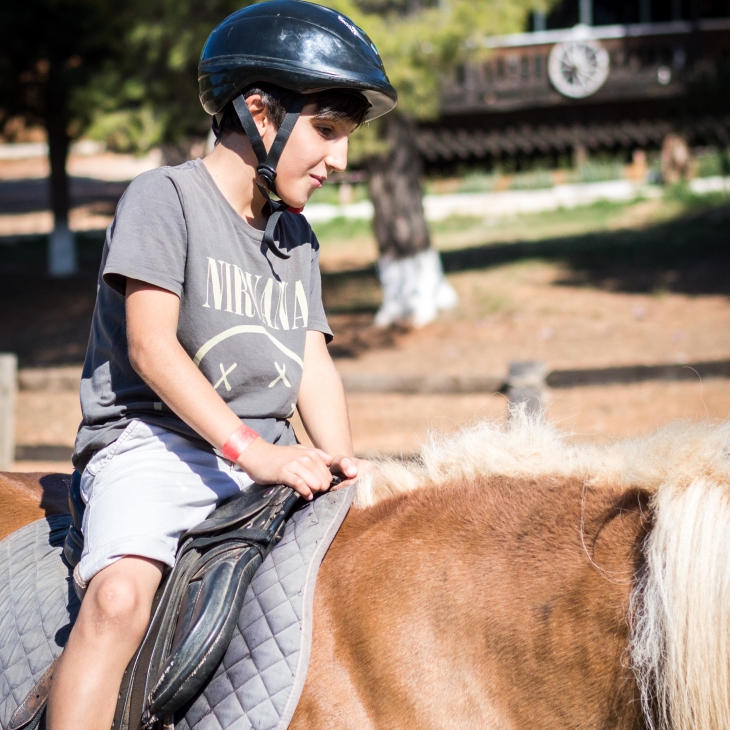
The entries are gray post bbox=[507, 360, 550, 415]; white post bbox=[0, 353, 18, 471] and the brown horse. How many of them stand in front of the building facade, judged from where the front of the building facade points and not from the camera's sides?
3

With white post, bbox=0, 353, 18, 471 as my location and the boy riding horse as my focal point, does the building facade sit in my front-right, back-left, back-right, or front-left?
back-left

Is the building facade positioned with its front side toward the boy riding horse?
yes

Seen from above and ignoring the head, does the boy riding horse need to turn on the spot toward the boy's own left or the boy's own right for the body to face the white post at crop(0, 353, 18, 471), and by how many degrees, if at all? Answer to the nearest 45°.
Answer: approximately 135° to the boy's own left

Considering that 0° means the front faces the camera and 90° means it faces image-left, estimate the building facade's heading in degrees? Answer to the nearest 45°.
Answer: approximately 0°

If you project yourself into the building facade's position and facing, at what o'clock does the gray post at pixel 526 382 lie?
The gray post is roughly at 12 o'clock from the building facade.

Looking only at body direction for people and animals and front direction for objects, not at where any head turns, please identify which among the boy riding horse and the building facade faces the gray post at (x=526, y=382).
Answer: the building facade

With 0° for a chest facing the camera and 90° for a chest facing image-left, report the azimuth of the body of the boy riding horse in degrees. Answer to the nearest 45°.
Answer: approximately 315°

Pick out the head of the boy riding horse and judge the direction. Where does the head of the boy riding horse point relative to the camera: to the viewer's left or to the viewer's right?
to the viewer's right

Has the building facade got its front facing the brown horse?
yes
